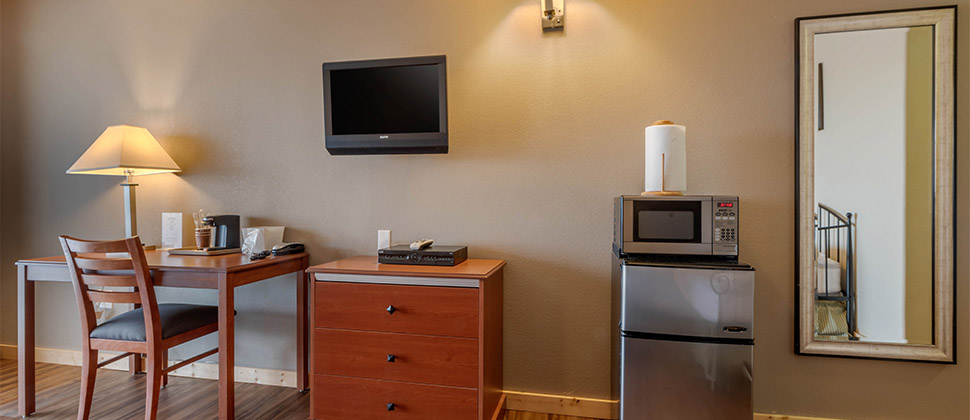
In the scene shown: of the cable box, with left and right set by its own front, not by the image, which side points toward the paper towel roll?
left

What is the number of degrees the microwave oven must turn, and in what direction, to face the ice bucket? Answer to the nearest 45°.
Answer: approximately 90° to its right

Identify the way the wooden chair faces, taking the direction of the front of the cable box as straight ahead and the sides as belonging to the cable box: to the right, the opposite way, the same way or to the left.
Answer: the opposite way

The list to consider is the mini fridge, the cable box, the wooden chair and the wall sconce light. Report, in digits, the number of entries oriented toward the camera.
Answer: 3

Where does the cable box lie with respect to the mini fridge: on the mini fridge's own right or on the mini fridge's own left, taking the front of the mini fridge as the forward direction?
on the mini fridge's own right

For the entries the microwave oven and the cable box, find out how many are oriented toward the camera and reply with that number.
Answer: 2

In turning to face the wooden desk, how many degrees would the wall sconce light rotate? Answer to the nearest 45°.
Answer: approximately 90° to its right

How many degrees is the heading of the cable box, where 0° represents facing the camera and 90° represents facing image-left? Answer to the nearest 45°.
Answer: approximately 0°

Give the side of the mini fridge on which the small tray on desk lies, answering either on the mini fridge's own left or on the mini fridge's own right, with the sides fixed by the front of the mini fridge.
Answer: on the mini fridge's own right
